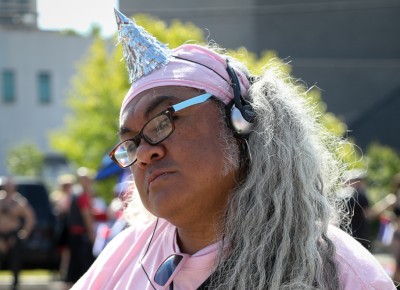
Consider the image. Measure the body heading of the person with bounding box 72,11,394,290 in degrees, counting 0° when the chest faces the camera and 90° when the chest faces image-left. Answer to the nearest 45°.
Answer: approximately 45°

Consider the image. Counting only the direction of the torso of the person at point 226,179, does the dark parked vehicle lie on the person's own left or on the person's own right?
on the person's own right

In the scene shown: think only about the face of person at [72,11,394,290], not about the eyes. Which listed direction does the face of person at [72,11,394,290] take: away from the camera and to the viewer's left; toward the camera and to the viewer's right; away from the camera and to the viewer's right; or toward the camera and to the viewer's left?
toward the camera and to the viewer's left

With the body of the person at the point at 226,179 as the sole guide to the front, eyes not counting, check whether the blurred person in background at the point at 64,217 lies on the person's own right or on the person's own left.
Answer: on the person's own right

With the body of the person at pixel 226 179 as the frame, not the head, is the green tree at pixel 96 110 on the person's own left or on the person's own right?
on the person's own right

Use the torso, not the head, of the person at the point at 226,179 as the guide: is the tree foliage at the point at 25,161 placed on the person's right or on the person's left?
on the person's right
